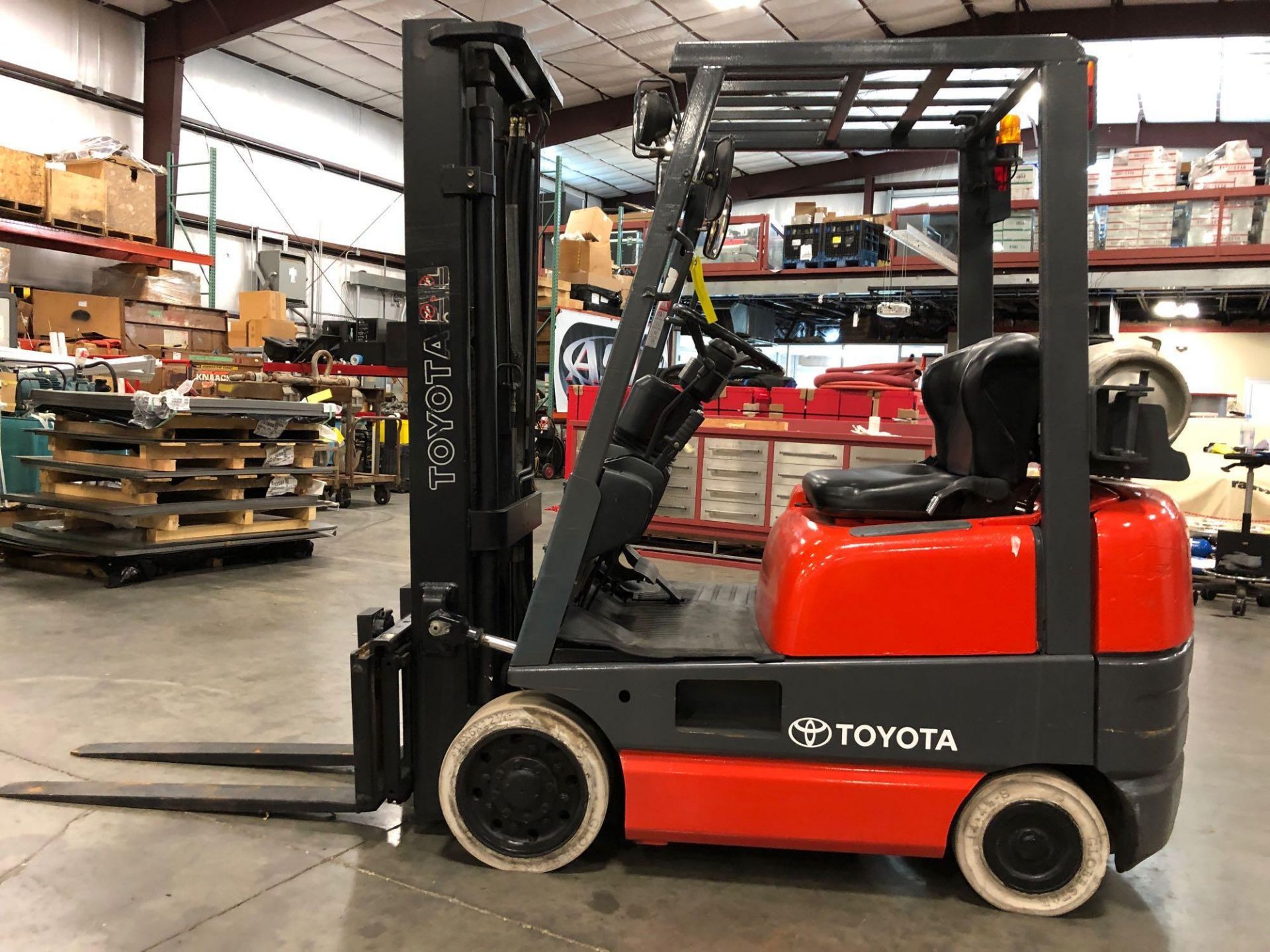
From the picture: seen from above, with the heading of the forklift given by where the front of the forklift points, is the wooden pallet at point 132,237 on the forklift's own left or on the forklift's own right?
on the forklift's own right

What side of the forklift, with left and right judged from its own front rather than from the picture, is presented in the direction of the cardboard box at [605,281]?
right

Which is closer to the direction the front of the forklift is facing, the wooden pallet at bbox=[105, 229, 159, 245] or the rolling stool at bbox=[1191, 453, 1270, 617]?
the wooden pallet

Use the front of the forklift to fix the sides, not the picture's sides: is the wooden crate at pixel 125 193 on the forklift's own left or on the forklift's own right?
on the forklift's own right

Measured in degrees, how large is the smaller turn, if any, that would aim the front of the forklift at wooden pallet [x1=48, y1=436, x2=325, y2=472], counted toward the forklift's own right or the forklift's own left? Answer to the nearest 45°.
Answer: approximately 45° to the forklift's own right

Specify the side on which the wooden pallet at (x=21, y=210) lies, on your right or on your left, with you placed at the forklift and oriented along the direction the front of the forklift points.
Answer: on your right

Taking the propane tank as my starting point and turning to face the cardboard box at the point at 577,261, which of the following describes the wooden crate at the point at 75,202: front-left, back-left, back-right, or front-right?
front-left

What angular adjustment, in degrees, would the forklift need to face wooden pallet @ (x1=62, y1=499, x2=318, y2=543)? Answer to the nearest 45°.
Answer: approximately 45° to its right

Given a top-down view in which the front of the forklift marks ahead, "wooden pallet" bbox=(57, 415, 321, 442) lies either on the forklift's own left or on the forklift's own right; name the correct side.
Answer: on the forklift's own right

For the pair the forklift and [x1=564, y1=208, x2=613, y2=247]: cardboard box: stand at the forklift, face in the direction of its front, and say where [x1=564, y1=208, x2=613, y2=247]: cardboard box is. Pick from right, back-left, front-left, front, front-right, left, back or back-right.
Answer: right

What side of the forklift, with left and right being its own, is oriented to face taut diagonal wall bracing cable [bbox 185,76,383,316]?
right

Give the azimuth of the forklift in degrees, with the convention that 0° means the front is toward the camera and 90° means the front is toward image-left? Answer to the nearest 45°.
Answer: approximately 90°
